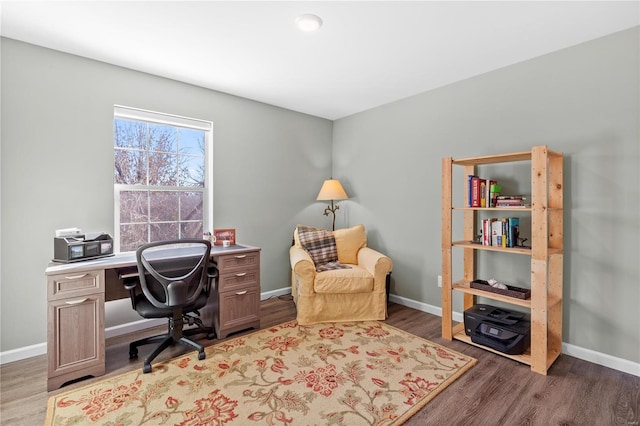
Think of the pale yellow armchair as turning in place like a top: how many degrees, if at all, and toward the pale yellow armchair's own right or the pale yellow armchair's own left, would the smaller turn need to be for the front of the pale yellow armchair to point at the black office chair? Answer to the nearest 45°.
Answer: approximately 45° to the pale yellow armchair's own right

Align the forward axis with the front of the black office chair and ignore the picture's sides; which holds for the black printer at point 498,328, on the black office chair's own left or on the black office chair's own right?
on the black office chair's own right

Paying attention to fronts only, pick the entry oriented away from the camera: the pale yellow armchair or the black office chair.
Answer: the black office chair

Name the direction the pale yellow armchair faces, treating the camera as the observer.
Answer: facing the viewer

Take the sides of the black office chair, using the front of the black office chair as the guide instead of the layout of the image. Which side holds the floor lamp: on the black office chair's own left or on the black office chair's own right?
on the black office chair's own right

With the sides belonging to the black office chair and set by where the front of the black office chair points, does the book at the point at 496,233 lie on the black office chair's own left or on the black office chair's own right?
on the black office chair's own right

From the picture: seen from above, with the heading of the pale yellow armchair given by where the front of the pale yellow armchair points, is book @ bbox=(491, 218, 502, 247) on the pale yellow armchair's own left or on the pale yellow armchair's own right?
on the pale yellow armchair's own left

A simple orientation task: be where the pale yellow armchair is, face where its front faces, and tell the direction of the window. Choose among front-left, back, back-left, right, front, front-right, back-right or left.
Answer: right

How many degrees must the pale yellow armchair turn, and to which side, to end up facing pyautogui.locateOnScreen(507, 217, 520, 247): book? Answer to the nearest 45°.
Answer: approximately 90° to its left

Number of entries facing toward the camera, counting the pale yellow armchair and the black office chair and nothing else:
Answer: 1

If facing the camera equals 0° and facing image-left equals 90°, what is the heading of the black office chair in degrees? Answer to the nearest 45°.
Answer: approximately 180°

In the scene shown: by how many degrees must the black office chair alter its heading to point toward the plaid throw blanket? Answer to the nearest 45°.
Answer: approximately 90° to its right
